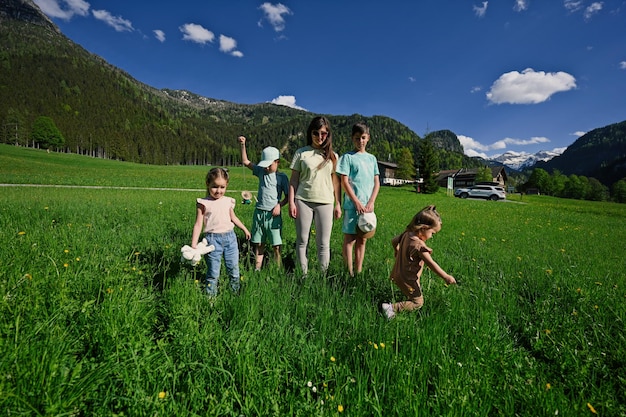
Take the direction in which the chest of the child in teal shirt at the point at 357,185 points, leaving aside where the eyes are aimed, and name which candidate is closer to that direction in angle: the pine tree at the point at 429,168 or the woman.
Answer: the woman

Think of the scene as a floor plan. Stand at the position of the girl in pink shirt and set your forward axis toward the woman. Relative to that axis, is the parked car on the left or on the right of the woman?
left

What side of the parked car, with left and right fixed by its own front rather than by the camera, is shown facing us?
left

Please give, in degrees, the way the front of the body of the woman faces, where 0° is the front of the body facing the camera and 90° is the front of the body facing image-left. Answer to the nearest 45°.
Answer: approximately 0°

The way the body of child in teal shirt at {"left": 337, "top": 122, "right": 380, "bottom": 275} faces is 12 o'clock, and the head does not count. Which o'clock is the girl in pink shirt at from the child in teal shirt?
The girl in pink shirt is roughly at 2 o'clock from the child in teal shirt.

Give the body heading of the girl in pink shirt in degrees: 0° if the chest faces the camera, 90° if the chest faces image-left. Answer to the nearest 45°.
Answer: approximately 0°

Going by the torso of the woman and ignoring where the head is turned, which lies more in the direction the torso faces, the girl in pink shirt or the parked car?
the girl in pink shirt

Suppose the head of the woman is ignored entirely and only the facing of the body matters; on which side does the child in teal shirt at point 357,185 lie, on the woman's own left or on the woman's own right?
on the woman's own left

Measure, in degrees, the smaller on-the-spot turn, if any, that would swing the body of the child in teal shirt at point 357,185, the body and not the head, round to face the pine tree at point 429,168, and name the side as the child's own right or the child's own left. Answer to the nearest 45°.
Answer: approximately 180°

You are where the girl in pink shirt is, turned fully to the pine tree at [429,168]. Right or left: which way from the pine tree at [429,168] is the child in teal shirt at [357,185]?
right
